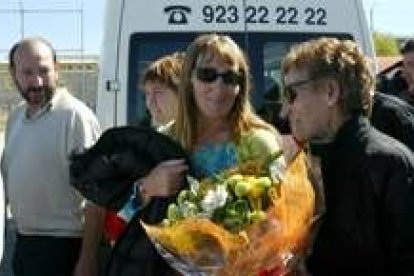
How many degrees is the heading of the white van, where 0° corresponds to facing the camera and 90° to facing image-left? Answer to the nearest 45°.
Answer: approximately 180°
